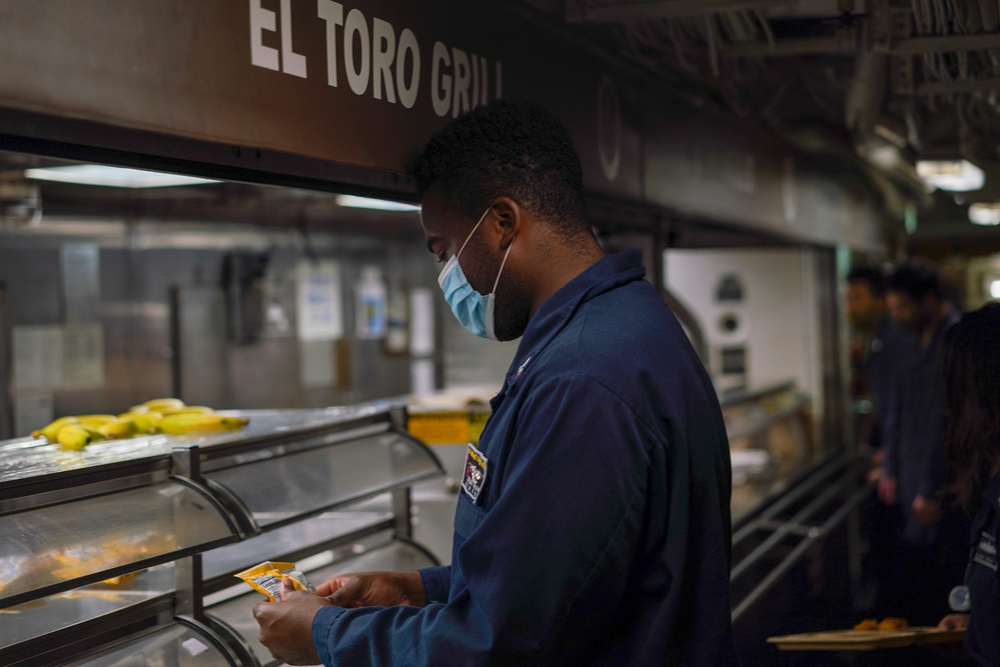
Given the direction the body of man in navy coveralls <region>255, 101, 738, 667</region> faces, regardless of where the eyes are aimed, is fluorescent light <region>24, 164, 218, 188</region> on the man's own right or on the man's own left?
on the man's own right

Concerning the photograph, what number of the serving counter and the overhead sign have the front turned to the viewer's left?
0

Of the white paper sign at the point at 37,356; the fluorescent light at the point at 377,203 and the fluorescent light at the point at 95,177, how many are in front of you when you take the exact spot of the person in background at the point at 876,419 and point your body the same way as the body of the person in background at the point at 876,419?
3

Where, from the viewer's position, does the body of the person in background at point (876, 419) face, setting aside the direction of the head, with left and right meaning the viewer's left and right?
facing the viewer and to the left of the viewer

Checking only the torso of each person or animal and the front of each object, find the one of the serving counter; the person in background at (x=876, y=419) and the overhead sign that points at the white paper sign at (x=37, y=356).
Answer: the person in background

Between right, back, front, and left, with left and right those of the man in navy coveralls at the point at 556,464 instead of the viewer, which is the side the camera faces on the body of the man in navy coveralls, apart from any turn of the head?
left

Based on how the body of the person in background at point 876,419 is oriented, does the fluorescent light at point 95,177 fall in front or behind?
in front

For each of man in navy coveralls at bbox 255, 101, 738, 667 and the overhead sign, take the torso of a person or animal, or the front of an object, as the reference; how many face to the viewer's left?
1

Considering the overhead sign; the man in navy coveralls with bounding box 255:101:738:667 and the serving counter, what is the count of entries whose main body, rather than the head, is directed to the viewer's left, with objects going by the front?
1

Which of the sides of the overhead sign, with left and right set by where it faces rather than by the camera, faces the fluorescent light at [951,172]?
left

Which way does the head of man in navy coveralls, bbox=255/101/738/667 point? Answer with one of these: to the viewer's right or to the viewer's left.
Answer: to the viewer's left

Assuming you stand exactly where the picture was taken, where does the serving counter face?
facing the viewer and to the right of the viewer

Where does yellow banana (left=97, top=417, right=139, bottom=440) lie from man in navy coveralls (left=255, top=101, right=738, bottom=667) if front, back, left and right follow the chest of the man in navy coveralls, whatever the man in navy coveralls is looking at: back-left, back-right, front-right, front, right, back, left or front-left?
front-right

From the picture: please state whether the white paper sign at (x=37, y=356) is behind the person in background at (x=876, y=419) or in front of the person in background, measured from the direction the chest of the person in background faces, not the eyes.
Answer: in front
